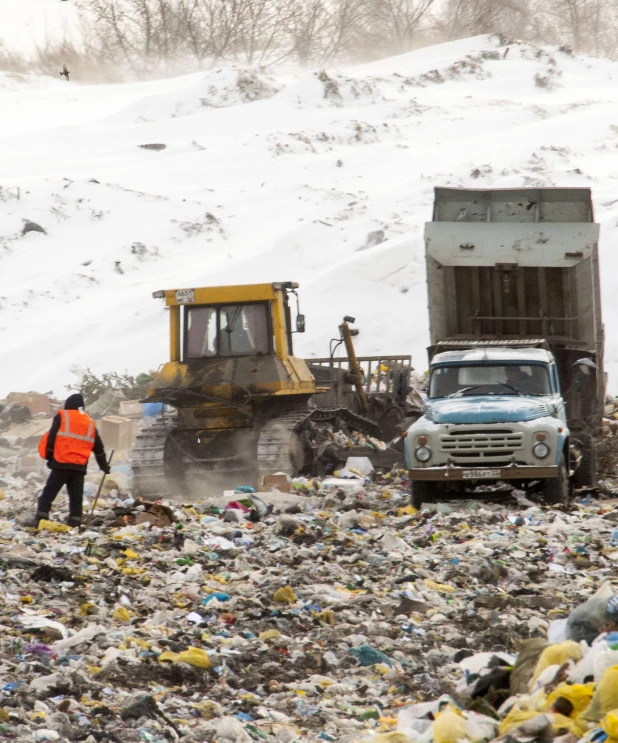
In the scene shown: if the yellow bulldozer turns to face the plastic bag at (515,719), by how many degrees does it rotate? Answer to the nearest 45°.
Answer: approximately 135° to its right

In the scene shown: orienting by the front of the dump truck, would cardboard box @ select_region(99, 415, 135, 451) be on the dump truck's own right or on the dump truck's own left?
on the dump truck's own right

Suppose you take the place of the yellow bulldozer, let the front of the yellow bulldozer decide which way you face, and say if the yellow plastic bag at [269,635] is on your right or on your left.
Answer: on your right

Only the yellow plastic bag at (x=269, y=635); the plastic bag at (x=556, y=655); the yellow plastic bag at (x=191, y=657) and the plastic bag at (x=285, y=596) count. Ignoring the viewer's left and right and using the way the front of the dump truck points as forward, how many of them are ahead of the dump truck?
4

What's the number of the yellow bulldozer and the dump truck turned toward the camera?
1

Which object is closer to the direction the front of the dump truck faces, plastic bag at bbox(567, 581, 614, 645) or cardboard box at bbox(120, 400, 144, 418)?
the plastic bag

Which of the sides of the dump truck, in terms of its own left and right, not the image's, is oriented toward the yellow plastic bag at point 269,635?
front

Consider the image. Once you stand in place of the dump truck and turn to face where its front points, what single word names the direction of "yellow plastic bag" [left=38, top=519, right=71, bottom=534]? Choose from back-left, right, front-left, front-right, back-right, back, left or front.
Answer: front-right

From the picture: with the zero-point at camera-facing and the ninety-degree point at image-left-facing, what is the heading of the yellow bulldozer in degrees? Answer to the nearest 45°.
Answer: approximately 225°

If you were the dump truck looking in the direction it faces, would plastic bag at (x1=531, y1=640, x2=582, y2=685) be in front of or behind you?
in front

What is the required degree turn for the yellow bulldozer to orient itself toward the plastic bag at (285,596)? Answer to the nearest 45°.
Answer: approximately 135° to its right

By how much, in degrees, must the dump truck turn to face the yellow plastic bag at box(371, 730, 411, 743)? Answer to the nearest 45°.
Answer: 0° — it already faces it

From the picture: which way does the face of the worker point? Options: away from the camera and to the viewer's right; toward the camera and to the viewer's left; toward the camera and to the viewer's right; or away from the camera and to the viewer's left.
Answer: away from the camera and to the viewer's right
